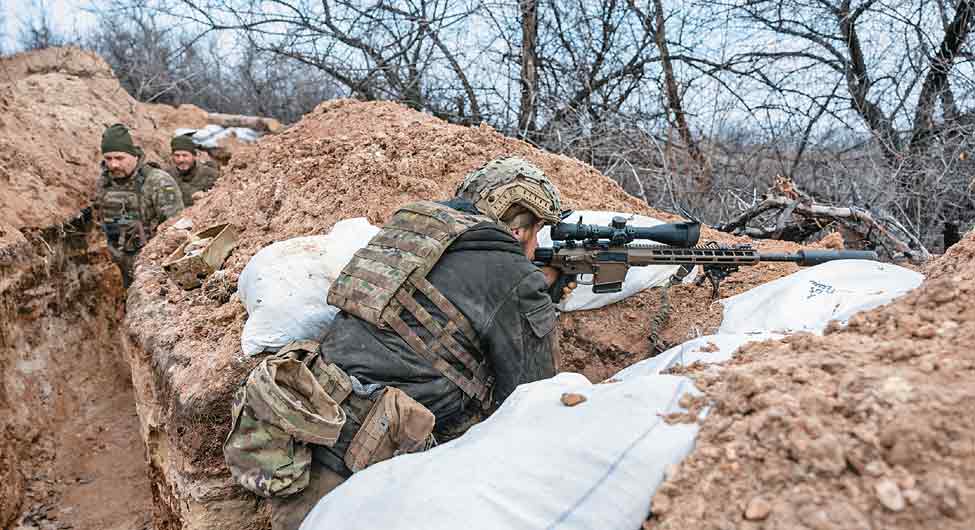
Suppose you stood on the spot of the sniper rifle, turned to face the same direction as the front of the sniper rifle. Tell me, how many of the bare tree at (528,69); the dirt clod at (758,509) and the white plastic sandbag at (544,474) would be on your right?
2

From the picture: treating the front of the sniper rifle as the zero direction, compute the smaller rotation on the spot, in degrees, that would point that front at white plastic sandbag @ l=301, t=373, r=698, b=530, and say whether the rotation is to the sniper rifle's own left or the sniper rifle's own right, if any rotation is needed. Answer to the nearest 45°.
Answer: approximately 90° to the sniper rifle's own right

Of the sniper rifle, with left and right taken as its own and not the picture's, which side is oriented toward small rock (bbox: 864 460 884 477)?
right

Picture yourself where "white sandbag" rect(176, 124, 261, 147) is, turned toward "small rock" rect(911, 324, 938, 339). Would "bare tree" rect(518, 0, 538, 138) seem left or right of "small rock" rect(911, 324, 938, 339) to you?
left

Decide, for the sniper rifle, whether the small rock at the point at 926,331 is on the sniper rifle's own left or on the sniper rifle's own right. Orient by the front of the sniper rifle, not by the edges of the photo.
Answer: on the sniper rifle's own right

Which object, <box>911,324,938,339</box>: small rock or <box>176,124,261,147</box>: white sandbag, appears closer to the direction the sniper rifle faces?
the small rock

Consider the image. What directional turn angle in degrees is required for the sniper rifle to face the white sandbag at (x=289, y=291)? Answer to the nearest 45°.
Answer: approximately 135° to its right

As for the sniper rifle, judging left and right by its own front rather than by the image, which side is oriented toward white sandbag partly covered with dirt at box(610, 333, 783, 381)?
right

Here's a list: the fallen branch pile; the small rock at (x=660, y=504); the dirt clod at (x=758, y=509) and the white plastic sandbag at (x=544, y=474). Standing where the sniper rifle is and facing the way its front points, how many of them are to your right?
3

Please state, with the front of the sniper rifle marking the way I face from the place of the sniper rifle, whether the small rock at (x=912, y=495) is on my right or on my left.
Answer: on my right

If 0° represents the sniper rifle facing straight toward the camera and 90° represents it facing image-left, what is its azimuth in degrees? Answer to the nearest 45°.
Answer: approximately 270°
